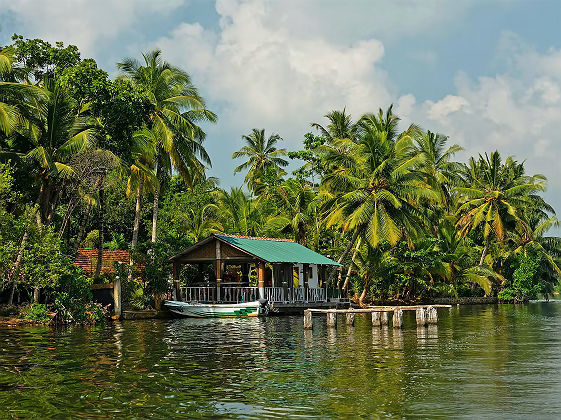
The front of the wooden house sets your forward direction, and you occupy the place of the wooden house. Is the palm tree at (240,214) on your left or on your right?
on your right

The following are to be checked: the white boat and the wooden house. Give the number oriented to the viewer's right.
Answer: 0

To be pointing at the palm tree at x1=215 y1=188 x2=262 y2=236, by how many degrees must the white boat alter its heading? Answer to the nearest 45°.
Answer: approximately 90° to its right

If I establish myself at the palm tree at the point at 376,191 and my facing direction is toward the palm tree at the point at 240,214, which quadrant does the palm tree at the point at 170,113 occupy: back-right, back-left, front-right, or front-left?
front-left

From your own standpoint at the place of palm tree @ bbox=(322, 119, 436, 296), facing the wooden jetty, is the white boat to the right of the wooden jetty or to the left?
right

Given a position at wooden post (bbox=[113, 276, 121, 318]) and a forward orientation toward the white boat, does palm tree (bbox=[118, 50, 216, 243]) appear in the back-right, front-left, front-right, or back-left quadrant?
front-left

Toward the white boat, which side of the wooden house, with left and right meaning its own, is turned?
front

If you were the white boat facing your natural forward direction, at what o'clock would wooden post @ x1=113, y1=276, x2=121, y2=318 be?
The wooden post is roughly at 11 o'clock from the white boat.

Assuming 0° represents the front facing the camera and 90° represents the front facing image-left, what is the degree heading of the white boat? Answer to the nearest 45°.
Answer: approximately 90°

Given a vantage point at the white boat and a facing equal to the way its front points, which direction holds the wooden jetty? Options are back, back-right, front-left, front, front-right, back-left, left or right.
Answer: back-left
